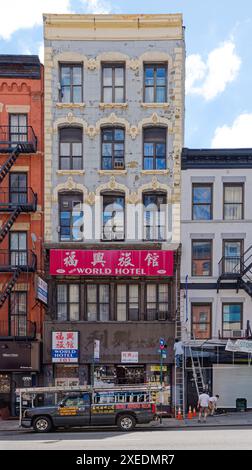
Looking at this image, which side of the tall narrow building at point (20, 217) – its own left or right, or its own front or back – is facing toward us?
front

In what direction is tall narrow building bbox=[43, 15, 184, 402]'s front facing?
toward the camera

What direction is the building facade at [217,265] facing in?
toward the camera

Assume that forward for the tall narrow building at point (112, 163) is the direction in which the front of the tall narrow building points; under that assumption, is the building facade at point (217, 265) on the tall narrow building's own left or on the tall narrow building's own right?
on the tall narrow building's own left

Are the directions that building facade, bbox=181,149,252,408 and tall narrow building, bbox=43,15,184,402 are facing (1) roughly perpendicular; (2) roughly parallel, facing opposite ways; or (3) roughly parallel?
roughly parallel

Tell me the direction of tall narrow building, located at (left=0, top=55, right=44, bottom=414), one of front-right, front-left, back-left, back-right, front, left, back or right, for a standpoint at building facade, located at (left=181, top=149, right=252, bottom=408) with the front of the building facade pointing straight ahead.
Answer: right

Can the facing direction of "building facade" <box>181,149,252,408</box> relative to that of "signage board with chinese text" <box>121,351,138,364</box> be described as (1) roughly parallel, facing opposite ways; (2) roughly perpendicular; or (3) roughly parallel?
roughly parallel

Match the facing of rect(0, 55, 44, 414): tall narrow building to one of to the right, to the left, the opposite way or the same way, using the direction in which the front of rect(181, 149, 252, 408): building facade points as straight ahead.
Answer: the same way

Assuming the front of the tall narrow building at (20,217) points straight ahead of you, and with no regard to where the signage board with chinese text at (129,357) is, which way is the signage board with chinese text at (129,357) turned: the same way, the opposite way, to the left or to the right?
the same way

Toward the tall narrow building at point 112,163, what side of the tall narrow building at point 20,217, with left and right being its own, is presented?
left

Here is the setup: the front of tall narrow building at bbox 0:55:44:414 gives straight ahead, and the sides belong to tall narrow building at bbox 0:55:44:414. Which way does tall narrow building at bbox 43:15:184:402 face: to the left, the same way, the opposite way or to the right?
the same way
